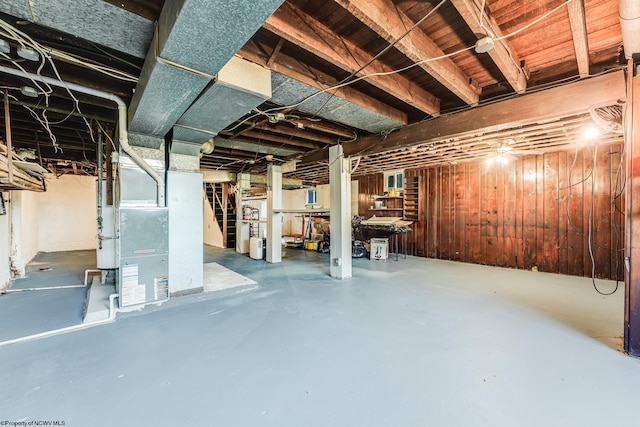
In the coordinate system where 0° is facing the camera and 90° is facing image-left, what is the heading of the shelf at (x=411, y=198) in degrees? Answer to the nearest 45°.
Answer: approximately 45°

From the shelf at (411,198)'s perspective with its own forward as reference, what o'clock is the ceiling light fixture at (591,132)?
The ceiling light fixture is roughly at 9 o'clock from the shelf.
